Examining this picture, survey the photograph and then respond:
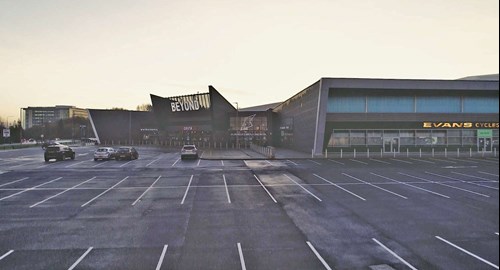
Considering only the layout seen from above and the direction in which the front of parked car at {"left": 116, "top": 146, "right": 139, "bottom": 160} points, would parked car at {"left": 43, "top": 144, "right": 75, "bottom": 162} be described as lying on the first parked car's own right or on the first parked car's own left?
on the first parked car's own left
